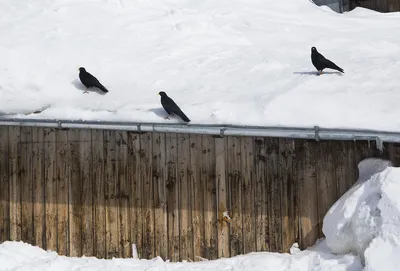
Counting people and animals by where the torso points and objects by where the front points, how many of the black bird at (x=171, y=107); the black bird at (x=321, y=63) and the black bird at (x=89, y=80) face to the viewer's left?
3

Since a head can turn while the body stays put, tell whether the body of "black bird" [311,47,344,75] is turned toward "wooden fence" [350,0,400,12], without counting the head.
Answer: no

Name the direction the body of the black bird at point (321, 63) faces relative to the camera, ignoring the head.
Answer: to the viewer's left

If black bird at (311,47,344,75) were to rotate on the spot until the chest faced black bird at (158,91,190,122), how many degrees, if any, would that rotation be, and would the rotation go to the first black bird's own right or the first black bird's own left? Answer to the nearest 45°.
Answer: approximately 45° to the first black bird's own left

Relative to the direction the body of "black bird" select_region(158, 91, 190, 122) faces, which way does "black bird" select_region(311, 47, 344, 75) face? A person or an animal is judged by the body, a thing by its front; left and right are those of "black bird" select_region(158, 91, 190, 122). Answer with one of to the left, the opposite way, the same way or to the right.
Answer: the same way

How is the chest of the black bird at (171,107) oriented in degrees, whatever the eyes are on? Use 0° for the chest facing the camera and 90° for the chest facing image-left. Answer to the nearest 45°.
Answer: approximately 90°

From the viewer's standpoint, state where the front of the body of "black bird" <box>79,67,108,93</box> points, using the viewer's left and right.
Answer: facing to the left of the viewer

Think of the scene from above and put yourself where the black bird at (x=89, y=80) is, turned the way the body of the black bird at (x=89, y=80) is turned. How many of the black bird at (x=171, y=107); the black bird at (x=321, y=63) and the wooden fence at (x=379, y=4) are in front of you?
0

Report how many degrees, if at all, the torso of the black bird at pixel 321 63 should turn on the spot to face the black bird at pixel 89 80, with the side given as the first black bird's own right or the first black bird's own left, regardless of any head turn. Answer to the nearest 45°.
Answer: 0° — it already faces it

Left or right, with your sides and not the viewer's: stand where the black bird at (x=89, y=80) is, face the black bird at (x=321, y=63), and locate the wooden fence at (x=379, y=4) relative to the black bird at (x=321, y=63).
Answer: left

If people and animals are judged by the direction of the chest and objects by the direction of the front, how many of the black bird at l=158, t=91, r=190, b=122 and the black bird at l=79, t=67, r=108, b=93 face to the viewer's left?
2

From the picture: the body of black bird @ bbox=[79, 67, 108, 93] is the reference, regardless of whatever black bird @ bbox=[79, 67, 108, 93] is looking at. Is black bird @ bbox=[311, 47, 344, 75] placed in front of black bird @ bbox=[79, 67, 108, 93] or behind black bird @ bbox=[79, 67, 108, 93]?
behind

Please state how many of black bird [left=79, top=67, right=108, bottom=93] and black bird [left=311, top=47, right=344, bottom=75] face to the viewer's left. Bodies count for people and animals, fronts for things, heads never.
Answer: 2
